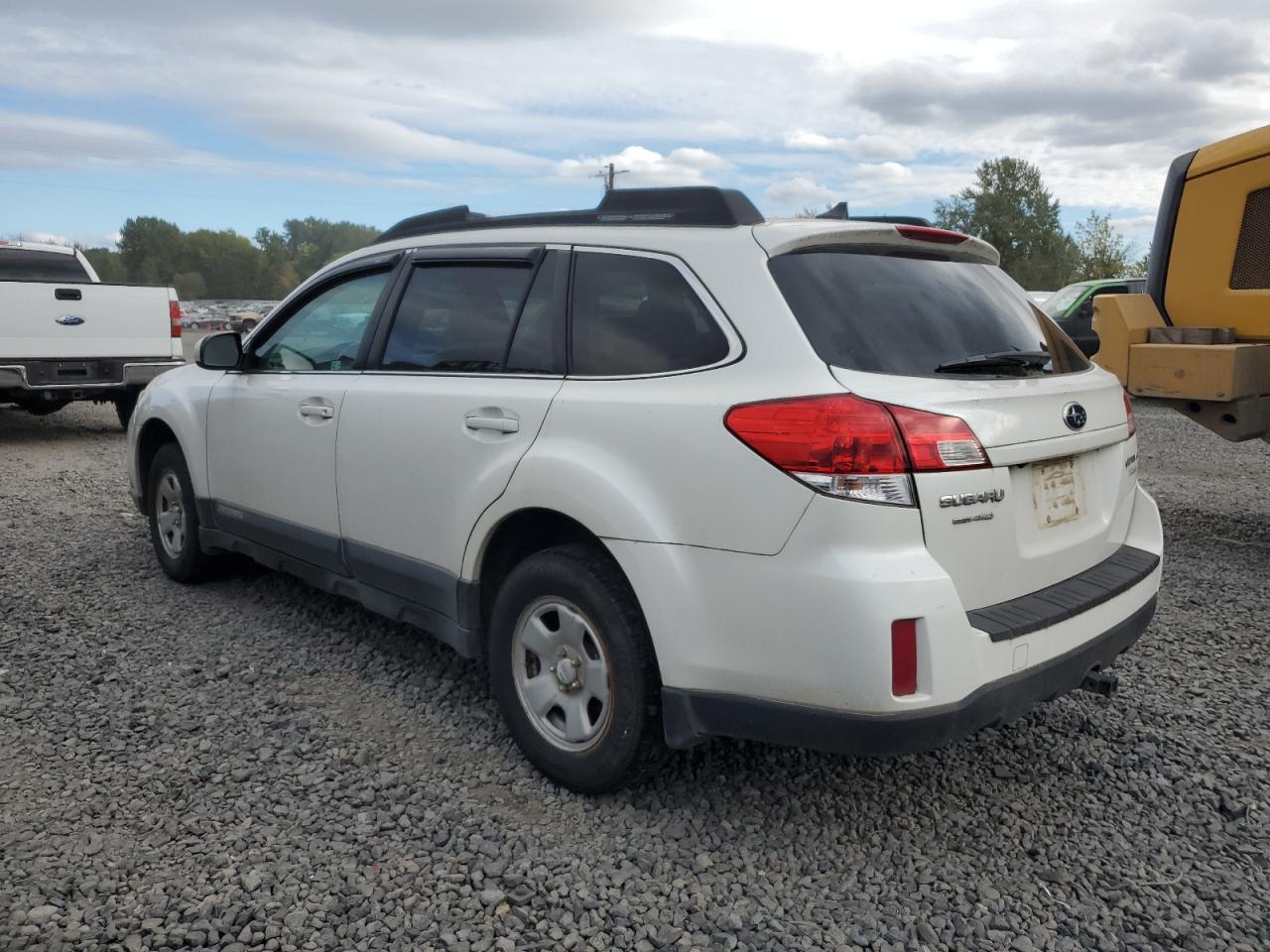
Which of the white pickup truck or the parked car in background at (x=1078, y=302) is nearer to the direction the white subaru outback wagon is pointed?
the white pickup truck

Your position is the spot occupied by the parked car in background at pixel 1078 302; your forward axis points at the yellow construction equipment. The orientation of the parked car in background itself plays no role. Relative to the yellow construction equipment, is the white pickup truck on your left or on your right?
right

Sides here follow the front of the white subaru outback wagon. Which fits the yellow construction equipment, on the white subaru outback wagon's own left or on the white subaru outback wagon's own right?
on the white subaru outback wagon's own right

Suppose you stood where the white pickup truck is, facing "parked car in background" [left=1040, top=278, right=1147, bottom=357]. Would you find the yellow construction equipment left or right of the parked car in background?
right

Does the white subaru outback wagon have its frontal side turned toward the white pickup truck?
yes

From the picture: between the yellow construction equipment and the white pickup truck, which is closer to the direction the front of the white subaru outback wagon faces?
the white pickup truck

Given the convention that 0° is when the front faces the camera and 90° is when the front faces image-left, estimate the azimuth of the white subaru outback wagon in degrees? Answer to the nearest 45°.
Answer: approximately 135°

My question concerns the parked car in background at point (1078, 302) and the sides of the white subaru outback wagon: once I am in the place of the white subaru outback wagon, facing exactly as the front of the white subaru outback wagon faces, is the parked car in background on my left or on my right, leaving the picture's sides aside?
on my right
